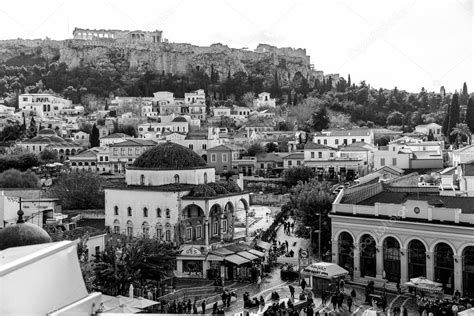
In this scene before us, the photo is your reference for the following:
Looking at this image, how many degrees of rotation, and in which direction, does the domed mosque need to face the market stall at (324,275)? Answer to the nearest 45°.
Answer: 0° — it already faces it

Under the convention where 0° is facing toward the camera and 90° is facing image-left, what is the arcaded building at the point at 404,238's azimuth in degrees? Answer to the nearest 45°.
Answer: approximately 45°

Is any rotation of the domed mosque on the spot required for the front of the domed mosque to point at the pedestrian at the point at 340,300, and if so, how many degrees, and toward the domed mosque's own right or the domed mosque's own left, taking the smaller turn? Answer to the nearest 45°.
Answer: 0° — it already faces them

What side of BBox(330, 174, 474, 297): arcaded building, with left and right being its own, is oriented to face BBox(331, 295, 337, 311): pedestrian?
front

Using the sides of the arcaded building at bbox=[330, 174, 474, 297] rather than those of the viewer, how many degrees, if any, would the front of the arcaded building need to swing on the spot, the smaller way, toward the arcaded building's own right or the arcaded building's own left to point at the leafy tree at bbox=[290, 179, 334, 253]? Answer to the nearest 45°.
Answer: approximately 90° to the arcaded building's own right

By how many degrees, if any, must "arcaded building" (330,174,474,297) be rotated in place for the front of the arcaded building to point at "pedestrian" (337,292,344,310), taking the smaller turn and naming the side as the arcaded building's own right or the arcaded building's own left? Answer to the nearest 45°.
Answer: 0° — it already faces them

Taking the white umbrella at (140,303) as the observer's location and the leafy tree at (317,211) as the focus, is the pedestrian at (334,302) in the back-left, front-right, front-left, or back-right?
front-right

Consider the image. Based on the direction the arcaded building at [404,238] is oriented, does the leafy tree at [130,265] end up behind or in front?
in front

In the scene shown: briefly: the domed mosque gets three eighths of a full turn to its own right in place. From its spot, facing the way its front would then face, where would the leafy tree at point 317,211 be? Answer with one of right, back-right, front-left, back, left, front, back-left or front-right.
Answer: back

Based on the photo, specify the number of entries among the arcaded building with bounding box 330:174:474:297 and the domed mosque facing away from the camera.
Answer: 0

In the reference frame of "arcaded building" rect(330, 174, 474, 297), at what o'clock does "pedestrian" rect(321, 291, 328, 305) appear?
The pedestrian is roughly at 12 o'clock from the arcaded building.

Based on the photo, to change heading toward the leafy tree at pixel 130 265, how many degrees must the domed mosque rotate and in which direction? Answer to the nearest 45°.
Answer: approximately 45° to its right

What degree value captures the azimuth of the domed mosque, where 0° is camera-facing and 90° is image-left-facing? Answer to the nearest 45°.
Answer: approximately 315°
